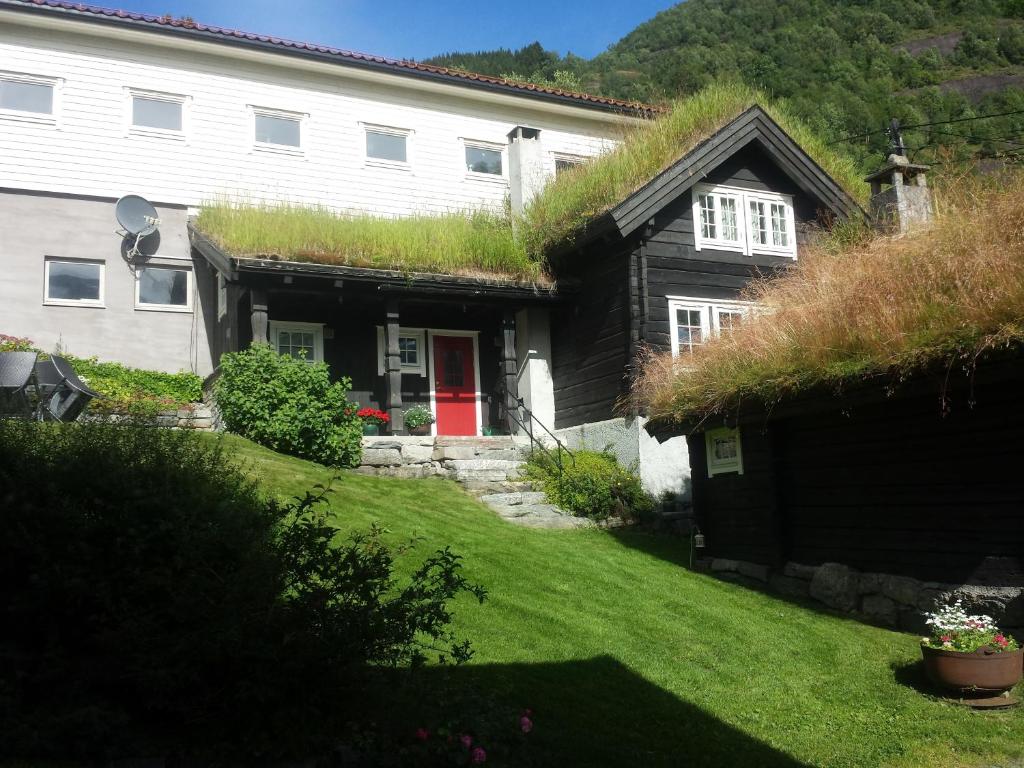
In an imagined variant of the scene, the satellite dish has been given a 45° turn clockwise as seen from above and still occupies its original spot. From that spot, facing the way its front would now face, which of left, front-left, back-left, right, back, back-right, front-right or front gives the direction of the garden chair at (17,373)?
front

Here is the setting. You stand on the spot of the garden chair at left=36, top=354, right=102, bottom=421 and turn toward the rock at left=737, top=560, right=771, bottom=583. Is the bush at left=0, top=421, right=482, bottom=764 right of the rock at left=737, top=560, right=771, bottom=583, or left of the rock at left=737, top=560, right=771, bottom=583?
right

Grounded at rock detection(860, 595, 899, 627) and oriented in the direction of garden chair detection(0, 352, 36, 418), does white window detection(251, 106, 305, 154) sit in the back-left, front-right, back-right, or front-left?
front-right

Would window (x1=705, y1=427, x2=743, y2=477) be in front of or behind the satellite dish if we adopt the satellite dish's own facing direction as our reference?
in front

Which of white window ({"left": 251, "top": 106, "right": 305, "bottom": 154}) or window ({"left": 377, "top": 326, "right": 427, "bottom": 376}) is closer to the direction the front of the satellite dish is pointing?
the window

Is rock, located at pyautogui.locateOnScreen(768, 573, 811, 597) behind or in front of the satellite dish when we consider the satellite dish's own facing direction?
in front

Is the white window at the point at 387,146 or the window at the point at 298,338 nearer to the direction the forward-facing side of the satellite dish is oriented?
the window

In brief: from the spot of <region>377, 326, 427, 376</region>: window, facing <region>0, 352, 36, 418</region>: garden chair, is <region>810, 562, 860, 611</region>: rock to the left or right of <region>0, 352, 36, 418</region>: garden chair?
left
